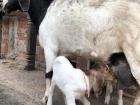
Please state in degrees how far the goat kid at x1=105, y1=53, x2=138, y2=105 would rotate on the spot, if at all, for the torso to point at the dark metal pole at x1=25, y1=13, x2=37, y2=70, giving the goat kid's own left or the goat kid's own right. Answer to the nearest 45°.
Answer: approximately 45° to the goat kid's own right

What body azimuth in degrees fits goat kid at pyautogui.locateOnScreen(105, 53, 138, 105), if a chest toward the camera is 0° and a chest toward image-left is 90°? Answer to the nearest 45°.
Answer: approximately 90°

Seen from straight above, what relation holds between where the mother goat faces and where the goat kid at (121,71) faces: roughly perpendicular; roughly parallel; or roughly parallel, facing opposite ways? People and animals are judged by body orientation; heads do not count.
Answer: roughly parallel

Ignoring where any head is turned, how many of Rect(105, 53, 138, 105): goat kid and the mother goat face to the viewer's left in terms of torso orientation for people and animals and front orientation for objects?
2

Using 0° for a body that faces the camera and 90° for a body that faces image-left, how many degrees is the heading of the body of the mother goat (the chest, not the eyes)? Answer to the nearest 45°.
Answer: approximately 90°

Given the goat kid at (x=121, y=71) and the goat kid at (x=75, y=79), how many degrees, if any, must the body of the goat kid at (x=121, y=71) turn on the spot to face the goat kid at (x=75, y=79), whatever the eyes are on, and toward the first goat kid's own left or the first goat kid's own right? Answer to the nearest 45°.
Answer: approximately 45° to the first goat kid's own left

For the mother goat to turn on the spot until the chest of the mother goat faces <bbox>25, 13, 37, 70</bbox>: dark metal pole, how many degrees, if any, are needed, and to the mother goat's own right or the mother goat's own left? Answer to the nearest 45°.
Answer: approximately 45° to the mother goat's own right
